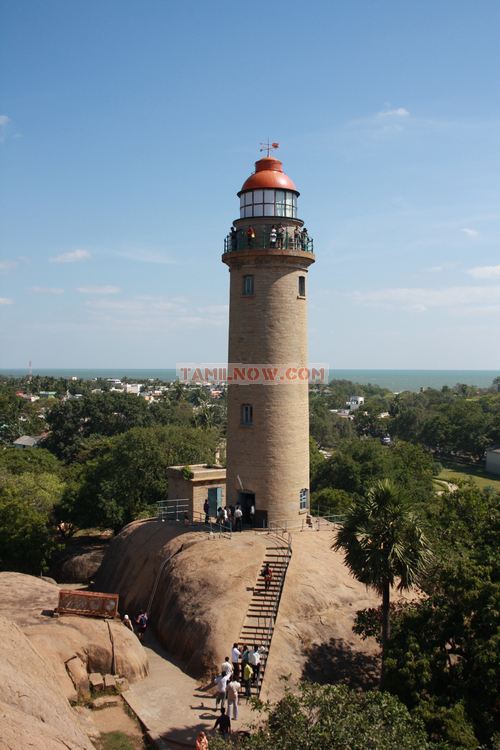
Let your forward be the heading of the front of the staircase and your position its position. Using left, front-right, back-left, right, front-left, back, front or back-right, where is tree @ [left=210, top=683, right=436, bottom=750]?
front

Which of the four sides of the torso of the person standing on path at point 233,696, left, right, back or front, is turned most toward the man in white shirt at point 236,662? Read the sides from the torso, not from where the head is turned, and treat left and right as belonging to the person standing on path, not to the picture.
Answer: front

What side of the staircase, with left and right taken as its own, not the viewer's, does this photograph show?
front

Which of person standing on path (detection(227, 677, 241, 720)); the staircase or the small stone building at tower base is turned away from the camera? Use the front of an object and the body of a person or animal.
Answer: the person standing on path

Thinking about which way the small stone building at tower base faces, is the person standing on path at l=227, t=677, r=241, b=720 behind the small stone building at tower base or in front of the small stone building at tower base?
in front

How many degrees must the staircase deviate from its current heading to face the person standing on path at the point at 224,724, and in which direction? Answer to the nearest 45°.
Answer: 0° — it already faces them

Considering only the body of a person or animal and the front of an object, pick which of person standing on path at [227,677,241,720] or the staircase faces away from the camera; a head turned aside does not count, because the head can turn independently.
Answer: the person standing on path

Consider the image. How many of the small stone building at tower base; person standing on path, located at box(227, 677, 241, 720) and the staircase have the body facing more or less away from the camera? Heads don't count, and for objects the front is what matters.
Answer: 1

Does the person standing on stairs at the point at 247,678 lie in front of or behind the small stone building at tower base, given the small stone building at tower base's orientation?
in front

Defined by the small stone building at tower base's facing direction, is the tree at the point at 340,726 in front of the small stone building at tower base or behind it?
in front

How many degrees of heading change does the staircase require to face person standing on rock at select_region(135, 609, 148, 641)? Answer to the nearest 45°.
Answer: approximately 135° to its right

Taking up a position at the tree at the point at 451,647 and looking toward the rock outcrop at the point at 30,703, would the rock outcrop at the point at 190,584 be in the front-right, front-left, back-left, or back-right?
front-right

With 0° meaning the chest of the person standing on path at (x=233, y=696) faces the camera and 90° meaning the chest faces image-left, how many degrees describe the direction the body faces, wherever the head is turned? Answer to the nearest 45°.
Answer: approximately 180°
